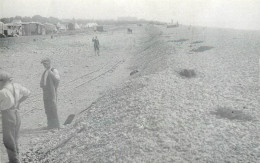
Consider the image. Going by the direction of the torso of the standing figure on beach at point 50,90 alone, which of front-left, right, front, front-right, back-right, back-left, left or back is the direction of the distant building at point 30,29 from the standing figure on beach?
back-right

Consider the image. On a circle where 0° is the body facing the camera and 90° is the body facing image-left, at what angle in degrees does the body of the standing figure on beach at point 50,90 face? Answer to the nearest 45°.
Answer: approximately 45°
